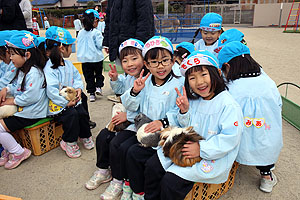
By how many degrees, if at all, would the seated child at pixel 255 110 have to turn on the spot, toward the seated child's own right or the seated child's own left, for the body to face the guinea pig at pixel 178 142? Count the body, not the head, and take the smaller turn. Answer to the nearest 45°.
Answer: approximately 90° to the seated child's own left

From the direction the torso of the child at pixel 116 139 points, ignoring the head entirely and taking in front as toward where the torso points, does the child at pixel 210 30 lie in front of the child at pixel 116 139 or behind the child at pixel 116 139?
behind

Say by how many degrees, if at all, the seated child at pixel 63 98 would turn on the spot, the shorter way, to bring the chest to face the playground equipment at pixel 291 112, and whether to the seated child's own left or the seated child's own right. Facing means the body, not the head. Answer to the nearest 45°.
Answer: approximately 45° to the seated child's own left

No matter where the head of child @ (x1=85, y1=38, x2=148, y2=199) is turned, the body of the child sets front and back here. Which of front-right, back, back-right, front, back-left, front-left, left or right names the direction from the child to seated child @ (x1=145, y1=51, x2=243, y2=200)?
left

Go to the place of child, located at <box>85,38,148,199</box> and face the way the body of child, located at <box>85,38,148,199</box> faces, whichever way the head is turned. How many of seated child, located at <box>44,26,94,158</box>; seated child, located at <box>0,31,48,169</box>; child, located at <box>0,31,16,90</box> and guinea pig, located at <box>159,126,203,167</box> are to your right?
3

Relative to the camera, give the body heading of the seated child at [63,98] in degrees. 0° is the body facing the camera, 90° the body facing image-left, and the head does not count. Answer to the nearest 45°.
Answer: approximately 315°

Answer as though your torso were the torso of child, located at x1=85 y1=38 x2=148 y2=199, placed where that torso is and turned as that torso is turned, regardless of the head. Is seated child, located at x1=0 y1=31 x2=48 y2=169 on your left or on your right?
on your right

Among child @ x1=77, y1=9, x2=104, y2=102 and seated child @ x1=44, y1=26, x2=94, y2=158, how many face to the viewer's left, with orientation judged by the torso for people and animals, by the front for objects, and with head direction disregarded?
0
